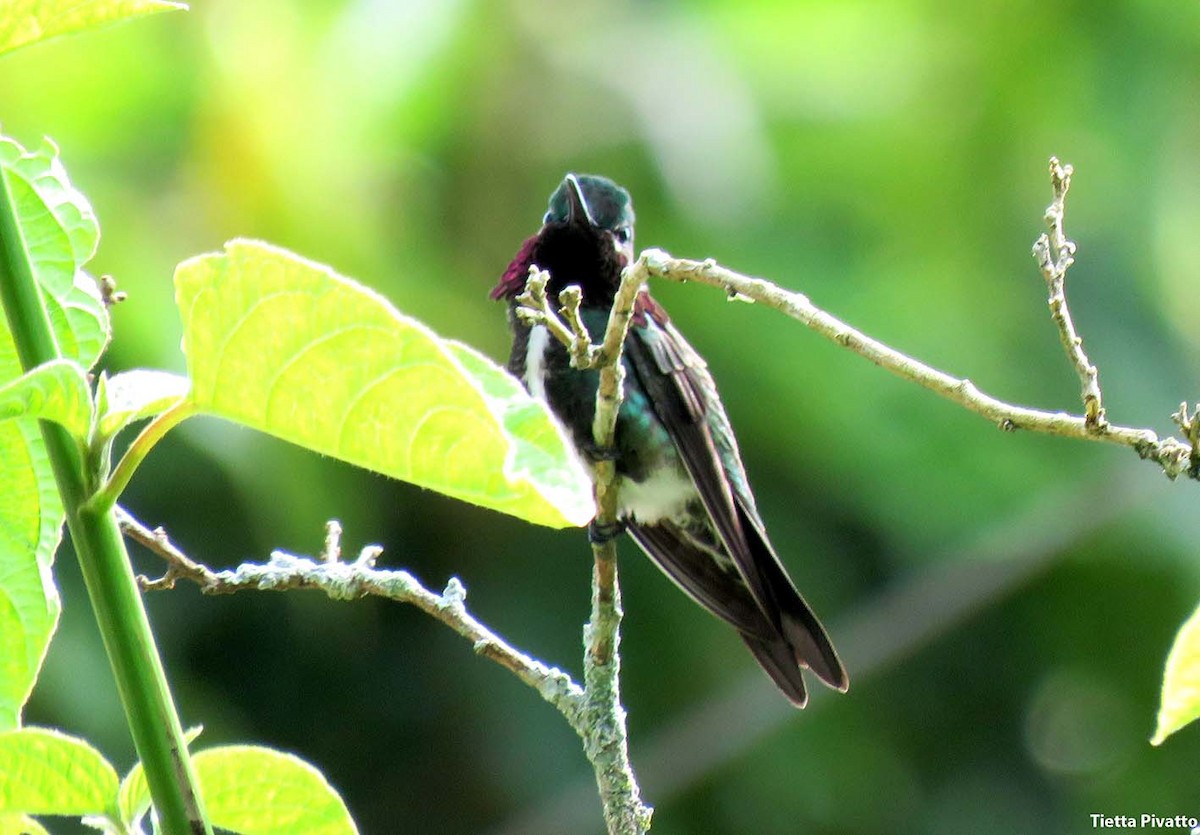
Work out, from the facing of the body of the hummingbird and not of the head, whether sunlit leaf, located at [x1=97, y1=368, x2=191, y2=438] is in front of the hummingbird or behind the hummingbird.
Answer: in front

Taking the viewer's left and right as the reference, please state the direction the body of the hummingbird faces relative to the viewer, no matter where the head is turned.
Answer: facing the viewer and to the left of the viewer

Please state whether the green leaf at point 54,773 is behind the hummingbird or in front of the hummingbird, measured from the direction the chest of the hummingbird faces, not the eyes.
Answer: in front
